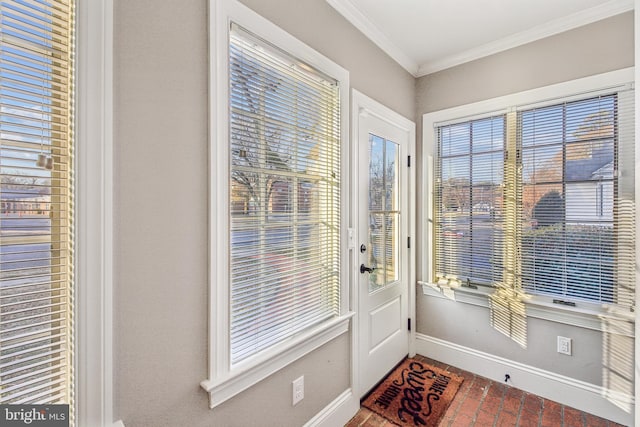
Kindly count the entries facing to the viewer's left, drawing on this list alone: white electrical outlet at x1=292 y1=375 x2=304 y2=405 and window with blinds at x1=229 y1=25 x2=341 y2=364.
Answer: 0

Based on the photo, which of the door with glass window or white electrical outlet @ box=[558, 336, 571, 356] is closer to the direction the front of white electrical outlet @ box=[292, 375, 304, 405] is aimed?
the white electrical outlet

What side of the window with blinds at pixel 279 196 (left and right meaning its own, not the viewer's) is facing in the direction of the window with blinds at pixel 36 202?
right

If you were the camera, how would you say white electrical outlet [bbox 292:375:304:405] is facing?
facing the viewer and to the right of the viewer

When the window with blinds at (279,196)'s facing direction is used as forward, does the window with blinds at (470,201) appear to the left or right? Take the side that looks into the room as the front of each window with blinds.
on its left

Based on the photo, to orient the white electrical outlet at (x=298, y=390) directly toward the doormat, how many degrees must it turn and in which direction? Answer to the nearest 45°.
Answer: approximately 90° to its left

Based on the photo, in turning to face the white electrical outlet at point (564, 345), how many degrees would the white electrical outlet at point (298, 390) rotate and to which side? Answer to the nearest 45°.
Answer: approximately 45° to its left

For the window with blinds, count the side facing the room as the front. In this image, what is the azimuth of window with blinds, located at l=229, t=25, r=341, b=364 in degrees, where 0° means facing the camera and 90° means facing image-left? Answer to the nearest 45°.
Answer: approximately 315°

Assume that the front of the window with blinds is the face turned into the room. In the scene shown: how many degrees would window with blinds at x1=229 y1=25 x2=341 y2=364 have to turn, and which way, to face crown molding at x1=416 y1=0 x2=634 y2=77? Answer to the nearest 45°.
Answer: approximately 45° to its left
